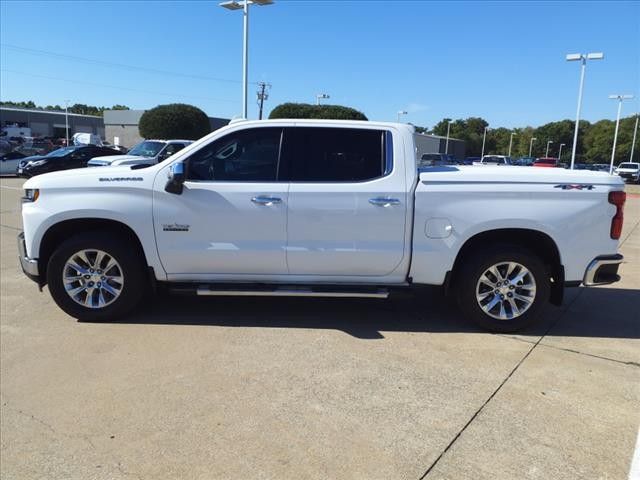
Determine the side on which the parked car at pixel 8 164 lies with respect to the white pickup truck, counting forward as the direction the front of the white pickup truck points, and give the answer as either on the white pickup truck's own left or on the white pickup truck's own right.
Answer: on the white pickup truck's own right

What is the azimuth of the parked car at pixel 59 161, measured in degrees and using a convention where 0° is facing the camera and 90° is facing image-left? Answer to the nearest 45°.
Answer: approximately 45°

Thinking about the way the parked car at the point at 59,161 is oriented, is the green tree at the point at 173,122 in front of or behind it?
behind

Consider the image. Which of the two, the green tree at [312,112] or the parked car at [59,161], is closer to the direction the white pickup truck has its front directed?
the parked car

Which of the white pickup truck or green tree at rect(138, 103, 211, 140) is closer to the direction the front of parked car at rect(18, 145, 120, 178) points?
the white pickup truck

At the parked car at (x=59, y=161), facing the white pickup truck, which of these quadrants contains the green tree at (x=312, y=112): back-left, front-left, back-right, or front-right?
back-left

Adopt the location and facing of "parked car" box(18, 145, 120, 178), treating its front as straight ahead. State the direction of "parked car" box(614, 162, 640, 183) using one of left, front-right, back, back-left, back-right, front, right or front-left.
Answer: back-left

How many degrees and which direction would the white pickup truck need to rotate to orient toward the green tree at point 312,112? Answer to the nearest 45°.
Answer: approximately 90° to its right

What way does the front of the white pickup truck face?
to the viewer's left

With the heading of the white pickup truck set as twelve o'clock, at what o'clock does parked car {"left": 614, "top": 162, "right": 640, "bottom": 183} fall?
The parked car is roughly at 4 o'clock from the white pickup truck.

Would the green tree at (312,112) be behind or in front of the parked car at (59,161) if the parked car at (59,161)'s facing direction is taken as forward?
behind
